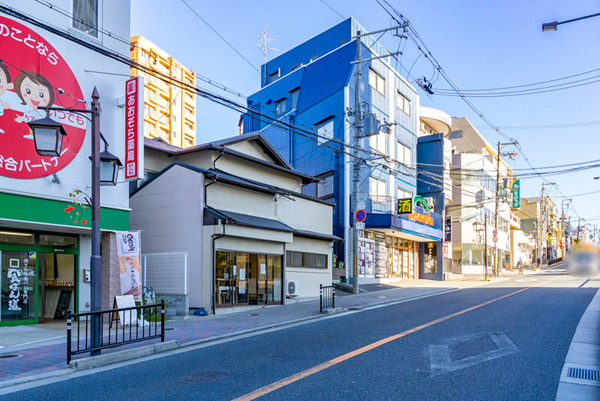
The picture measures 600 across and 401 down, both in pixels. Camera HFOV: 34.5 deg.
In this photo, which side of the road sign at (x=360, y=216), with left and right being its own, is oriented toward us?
front

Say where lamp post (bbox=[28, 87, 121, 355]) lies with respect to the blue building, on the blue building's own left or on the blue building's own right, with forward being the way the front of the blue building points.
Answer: on the blue building's own right

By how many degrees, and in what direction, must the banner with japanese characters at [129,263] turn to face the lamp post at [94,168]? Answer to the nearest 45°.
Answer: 0° — it already faces it

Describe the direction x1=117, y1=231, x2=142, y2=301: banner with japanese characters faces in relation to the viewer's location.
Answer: facing the viewer

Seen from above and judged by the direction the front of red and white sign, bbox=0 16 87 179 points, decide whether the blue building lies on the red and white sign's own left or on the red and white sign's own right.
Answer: on the red and white sign's own left

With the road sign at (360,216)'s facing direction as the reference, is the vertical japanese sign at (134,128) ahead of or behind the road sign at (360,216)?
ahead

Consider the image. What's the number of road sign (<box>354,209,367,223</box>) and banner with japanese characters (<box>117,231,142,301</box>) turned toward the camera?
2

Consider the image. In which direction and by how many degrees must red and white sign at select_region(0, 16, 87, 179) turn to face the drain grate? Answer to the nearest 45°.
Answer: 0° — it already faces it

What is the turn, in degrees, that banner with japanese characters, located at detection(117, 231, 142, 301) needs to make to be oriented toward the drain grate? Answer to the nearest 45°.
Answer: approximately 45° to its left

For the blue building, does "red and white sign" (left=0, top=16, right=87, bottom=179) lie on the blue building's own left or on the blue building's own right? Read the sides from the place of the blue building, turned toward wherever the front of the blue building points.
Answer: on the blue building's own right

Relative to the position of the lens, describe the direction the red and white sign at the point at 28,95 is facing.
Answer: facing the viewer and to the right of the viewer

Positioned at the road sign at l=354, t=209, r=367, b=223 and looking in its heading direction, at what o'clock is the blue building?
The blue building is roughly at 6 o'clock from the road sign.
